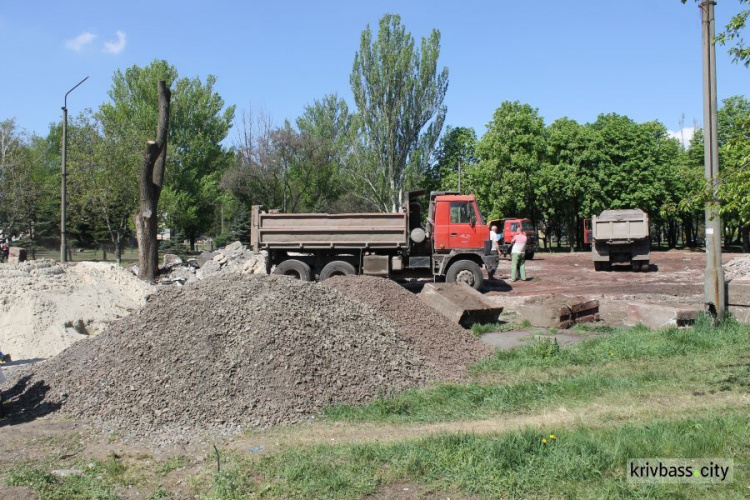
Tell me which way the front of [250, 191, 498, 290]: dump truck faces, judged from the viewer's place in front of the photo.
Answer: facing to the right of the viewer

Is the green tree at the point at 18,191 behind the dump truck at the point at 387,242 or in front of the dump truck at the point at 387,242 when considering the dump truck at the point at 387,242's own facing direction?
behind

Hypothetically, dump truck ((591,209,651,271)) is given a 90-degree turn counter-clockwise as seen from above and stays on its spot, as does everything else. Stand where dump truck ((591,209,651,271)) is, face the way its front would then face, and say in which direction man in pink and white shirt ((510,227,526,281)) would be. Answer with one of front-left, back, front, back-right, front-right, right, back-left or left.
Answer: front-left

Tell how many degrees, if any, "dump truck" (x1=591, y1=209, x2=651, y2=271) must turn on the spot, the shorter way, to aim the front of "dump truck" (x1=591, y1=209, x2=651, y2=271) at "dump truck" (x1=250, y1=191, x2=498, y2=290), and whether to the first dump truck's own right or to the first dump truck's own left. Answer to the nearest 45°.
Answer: approximately 135° to the first dump truck's own left

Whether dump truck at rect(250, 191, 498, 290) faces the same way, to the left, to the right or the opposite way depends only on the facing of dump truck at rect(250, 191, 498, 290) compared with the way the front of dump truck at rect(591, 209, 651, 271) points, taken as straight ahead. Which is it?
to the right

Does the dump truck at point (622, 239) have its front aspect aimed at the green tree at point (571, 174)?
yes

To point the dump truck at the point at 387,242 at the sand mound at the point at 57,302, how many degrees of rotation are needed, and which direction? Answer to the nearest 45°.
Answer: approximately 135° to its right

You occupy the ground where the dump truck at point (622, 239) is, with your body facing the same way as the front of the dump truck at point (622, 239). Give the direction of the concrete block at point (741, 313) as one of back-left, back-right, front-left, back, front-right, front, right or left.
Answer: back

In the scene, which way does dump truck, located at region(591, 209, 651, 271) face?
away from the camera

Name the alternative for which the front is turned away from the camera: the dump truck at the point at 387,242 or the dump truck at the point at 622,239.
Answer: the dump truck at the point at 622,239

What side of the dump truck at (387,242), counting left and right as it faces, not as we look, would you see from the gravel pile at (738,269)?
front

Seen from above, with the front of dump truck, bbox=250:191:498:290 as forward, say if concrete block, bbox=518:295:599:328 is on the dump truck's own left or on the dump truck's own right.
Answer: on the dump truck's own right

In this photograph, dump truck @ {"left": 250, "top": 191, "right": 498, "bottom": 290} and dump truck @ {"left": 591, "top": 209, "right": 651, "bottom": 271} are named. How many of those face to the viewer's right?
1

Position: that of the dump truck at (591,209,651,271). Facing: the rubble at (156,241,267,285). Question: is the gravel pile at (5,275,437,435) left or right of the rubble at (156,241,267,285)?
left

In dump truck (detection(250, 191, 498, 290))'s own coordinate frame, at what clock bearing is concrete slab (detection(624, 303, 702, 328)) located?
The concrete slab is roughly at 2 o'clock from the dump truck.

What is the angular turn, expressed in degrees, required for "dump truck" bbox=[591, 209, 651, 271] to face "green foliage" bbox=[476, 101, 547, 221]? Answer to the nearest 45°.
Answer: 0° — it already faces it
